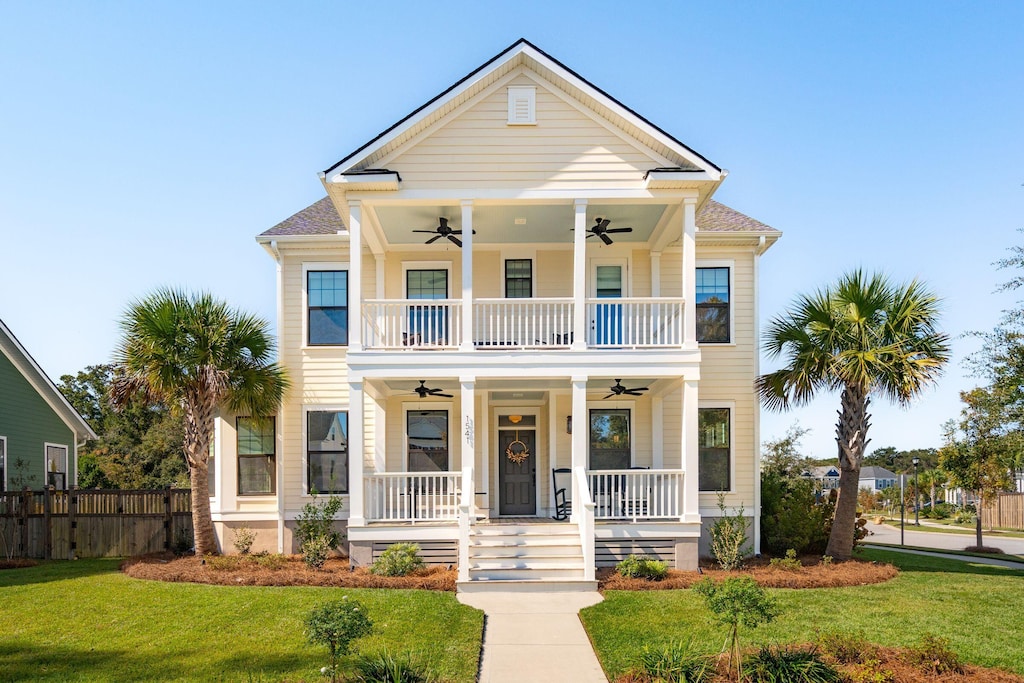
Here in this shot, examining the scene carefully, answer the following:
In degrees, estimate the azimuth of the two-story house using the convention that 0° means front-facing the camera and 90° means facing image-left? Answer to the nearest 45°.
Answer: approximately 0°

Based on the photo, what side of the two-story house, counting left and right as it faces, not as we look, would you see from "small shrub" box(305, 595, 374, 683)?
front

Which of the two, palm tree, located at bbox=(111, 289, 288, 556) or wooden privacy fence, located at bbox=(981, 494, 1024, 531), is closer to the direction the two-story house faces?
the palm tree

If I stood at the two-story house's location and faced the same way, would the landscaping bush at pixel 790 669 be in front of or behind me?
in front

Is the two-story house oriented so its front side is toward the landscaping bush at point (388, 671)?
yes

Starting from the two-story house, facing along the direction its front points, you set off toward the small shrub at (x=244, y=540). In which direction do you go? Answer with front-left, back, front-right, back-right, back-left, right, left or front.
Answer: right
